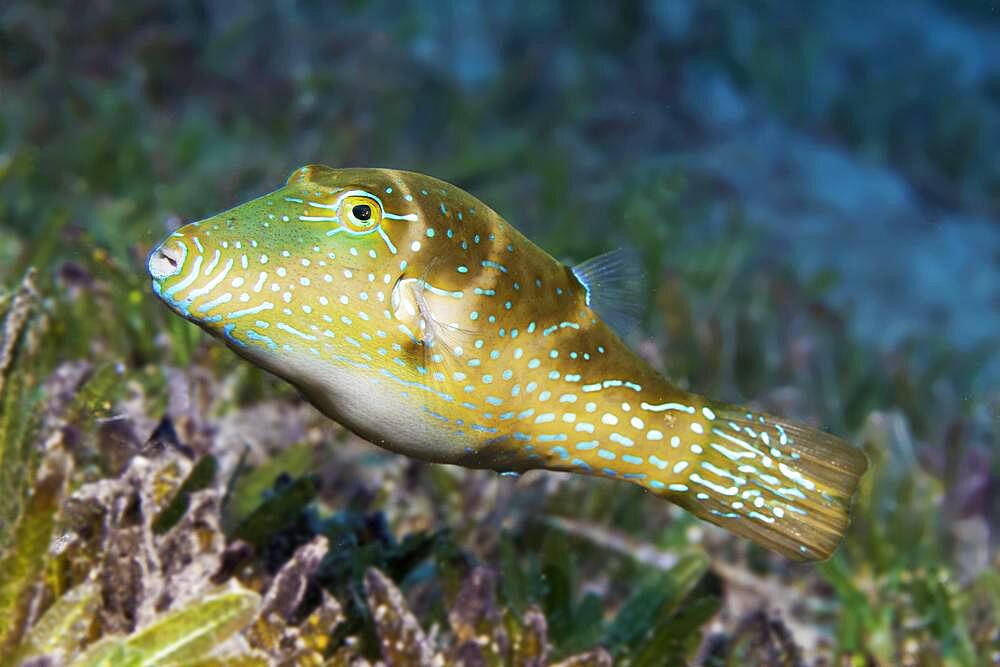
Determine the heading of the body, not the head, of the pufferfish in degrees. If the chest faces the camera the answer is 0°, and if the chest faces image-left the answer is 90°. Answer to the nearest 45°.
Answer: approximately 90°
